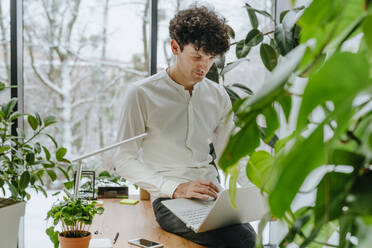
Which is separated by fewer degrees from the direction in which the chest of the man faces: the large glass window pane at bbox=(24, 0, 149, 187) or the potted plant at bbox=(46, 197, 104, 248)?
the potted plant

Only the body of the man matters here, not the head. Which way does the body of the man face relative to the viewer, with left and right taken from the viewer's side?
facing the viewer and to the right of the viewer

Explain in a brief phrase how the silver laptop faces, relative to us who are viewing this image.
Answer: facing away from the viewer and to the left of the viewer

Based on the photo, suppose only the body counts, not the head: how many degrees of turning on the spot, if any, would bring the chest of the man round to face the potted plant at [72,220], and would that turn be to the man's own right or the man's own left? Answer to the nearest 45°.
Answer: approximately 45° to the man's own right

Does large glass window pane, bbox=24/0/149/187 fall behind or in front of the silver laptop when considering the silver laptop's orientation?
in front

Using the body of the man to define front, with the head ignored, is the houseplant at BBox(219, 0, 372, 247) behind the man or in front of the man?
in front

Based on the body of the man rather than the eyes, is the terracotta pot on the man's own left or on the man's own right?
on the man's own right

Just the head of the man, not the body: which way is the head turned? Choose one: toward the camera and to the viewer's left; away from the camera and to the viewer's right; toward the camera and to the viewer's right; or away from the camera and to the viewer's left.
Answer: toward the camera and to the viewer's right

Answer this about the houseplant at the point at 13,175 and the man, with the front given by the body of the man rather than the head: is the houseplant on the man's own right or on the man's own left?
on the man's own right
